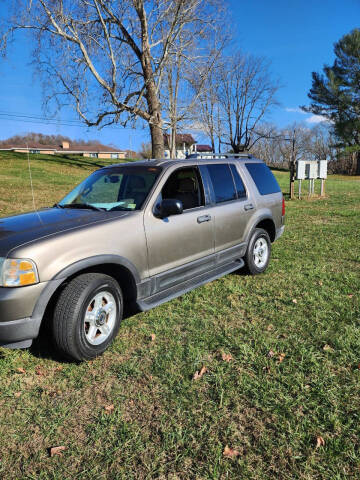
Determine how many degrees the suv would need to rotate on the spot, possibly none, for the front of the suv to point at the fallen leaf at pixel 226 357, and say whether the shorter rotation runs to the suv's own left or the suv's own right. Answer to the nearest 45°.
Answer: approximately 90° to the suv's own left

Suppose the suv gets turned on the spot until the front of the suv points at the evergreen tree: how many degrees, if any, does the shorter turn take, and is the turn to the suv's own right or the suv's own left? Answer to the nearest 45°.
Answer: approximately 180°

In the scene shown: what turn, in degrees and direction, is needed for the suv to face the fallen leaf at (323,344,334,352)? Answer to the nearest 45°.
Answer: approximately 135° to its left

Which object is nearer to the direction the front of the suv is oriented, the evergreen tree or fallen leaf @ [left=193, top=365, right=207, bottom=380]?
the fallen leaf

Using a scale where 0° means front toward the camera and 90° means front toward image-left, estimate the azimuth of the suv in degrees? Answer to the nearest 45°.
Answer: approximately 45°

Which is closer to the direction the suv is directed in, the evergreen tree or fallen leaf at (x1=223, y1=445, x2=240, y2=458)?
the fallen leaf

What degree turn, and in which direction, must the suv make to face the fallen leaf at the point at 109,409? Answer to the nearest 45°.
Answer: approximately 45° to its left

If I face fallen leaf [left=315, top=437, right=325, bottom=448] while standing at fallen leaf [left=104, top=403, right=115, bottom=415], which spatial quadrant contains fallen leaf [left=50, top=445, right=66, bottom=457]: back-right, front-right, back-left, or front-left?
back-right

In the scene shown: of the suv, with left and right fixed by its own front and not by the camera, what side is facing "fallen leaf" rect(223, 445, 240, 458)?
left

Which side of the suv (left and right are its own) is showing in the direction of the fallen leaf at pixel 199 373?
left

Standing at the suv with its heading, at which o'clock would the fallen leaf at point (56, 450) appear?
The fallen leaf is roughly at 11 o'clock from the suv.
